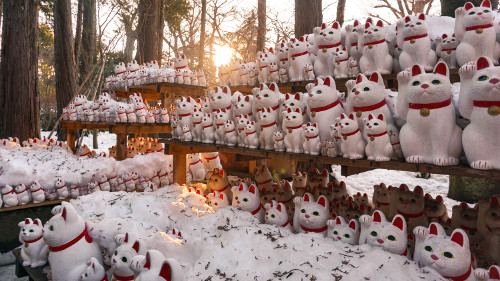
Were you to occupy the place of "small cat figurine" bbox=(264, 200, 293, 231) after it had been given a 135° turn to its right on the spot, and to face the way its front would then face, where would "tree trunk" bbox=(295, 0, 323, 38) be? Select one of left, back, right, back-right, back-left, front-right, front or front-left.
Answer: front

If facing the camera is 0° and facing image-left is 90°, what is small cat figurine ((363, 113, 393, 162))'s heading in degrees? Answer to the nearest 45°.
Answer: approximately 45°

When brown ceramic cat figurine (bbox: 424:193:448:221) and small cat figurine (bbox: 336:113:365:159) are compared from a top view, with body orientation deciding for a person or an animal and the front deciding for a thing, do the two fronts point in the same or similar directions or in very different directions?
same or similar directions

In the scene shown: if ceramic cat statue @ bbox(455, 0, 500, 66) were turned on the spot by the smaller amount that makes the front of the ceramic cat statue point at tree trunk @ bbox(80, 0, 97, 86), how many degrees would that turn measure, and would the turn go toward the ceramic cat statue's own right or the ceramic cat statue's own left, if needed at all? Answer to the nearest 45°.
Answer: approximately 90° to the ceramic cat statue's own right

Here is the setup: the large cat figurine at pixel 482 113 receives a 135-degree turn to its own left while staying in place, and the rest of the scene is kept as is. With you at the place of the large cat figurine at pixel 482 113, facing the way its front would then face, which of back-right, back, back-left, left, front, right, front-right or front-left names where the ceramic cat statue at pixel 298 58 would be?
left

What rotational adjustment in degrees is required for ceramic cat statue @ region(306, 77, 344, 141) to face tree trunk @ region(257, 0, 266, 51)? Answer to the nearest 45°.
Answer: approximately 135° to its right

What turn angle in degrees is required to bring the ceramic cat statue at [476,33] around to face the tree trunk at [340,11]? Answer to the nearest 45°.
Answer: approximately 135° to its right

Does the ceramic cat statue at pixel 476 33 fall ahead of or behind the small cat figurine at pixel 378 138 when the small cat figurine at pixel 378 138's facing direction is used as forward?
behind

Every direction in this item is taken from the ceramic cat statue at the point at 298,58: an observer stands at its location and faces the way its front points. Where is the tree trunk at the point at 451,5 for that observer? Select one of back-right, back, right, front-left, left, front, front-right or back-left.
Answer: back

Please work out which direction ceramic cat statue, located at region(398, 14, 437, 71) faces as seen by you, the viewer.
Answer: facing the viewer

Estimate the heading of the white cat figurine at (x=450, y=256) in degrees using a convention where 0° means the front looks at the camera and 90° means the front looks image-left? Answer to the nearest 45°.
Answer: approximately 45°

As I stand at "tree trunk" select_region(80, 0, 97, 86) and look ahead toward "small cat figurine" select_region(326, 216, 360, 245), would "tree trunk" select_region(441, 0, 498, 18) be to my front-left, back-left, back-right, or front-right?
front-left

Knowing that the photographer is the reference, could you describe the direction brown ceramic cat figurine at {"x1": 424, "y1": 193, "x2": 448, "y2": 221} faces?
facing the viewer and to the left of the viewer

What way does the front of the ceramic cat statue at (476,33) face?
toward the camera

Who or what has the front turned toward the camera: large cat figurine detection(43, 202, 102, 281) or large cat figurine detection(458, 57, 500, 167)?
large cat figurine detection(458, 57, 500, 167)

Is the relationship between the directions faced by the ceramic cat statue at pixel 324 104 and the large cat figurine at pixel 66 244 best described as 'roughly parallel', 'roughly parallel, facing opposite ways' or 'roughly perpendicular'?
roughly parallel

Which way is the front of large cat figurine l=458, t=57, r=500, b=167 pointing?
toward the camera

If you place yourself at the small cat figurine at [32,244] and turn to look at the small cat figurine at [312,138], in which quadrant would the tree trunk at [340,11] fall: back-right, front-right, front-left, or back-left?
front-left

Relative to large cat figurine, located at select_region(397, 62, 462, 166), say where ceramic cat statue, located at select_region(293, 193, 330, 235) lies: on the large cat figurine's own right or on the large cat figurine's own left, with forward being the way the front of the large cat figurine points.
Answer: on the large cat figurine's own right
